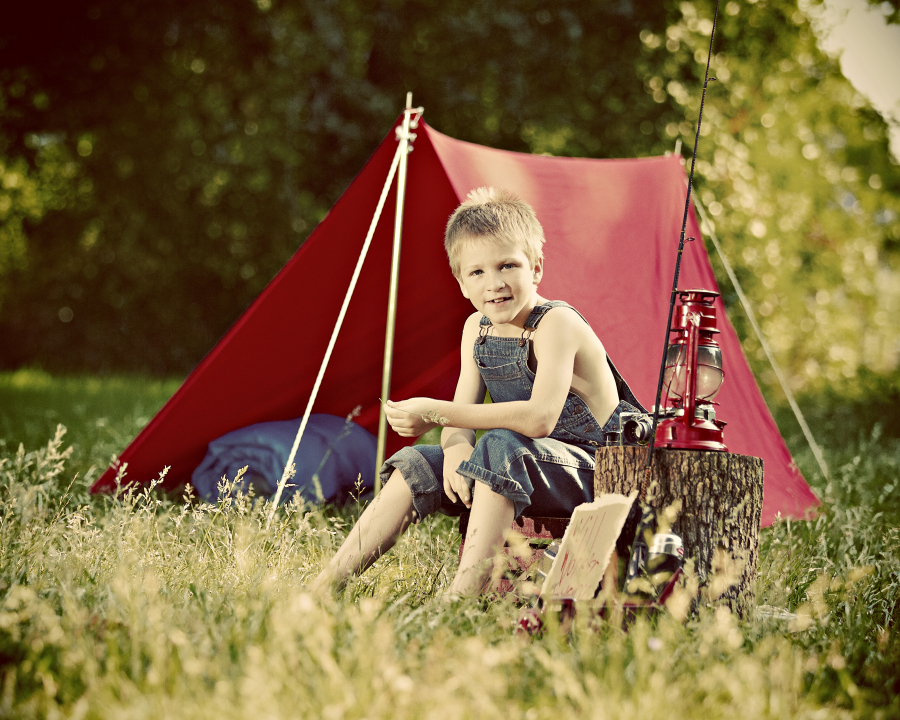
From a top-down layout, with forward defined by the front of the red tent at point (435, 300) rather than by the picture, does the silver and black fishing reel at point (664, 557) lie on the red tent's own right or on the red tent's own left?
on the red tent's own left

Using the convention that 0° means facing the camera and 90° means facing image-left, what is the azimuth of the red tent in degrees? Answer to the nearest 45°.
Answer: approximately 45°

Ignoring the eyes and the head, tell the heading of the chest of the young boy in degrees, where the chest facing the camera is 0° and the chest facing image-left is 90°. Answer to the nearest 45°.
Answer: approximately 45°

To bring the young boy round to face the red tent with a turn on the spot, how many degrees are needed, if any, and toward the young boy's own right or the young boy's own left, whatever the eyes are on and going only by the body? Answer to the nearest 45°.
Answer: approximately 135° to the young boy's own right

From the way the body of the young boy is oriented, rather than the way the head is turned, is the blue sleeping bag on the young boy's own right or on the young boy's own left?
on the young boy's own right

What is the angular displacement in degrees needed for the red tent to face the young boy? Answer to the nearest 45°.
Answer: approximately 45° to its left
